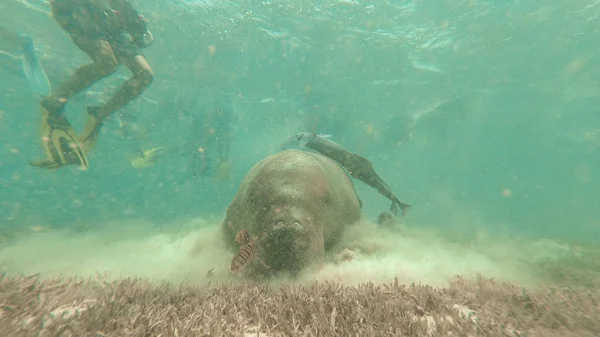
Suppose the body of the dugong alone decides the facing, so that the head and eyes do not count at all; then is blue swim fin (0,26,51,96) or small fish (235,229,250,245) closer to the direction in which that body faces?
the small fish

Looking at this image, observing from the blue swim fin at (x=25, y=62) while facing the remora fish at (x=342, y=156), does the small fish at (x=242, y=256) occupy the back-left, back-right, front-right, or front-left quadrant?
front-right

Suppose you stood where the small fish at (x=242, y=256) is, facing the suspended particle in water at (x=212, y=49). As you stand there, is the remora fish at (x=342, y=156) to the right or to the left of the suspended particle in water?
right

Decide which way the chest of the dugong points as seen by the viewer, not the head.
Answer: toward the camera

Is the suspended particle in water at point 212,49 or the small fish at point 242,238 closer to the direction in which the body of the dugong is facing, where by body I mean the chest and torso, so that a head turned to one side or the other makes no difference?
the small fish

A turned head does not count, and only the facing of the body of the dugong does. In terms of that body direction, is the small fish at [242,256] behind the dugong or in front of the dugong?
in front

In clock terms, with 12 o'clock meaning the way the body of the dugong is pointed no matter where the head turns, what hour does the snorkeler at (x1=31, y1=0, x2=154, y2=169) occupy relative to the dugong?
The snorkeler is roughly at 4 o'clock from the dugong.

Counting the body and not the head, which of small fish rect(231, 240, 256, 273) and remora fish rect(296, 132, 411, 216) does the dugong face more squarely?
the small fish
